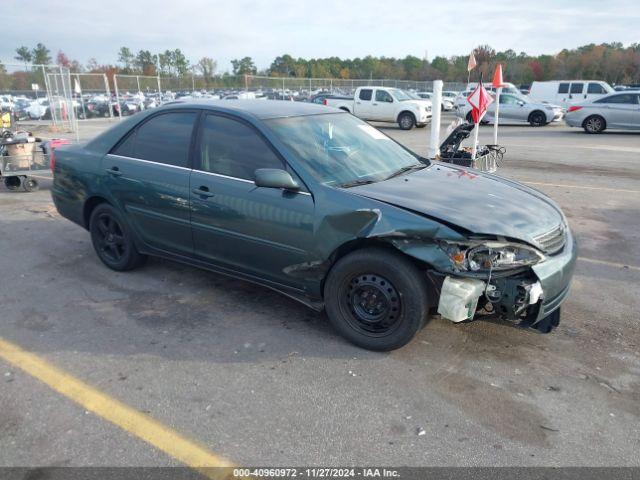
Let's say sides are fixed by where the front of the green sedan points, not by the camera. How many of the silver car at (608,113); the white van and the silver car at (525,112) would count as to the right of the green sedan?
0

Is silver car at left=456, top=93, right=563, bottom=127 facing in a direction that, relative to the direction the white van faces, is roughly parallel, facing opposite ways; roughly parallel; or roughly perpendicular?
roughly parallel

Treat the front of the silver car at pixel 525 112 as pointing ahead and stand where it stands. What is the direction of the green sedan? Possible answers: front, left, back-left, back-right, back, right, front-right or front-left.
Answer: right

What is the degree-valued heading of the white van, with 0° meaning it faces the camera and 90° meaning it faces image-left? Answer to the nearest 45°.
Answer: approximately 270°

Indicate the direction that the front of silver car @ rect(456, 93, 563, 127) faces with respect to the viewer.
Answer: facing to the right of the viewer

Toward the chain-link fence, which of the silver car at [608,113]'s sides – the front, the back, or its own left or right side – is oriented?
back

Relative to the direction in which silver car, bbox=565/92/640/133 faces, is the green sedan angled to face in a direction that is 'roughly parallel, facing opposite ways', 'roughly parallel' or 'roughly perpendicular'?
roughly parallel

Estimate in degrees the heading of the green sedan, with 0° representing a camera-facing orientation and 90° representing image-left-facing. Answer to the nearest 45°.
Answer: approximately 315°

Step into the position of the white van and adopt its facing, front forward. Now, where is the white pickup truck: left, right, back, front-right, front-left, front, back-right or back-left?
back-right

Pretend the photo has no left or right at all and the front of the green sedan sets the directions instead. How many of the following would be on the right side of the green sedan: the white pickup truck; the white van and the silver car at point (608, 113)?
0

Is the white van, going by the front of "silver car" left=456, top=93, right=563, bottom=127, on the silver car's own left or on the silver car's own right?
on the silver car's own left

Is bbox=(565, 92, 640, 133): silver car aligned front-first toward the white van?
no
